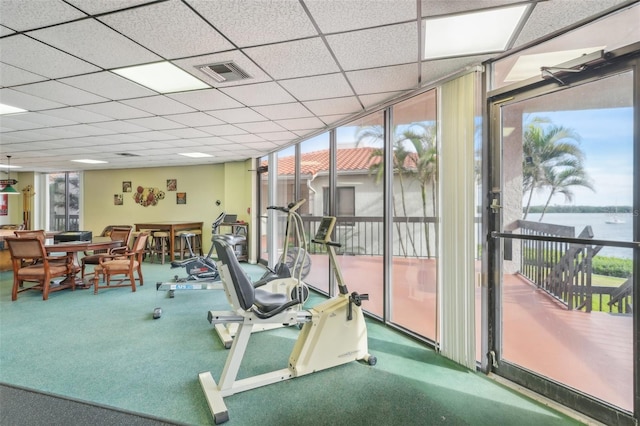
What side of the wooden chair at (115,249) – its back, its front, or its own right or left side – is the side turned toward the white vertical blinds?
left

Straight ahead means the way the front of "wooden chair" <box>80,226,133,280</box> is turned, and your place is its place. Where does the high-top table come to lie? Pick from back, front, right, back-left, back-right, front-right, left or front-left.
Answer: back

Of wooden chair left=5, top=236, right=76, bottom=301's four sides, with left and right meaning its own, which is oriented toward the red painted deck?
right

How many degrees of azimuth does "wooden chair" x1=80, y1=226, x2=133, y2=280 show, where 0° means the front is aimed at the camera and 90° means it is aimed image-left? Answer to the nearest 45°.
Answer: approximately 45°

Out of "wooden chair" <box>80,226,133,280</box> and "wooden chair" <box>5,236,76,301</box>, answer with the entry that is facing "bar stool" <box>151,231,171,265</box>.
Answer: "wooden chair" <box>5,236,76,301</box>

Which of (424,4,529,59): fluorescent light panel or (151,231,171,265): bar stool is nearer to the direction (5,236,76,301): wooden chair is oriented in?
the bar stool

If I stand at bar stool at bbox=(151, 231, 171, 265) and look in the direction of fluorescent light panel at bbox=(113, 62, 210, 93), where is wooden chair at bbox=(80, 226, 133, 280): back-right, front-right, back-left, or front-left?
front-right

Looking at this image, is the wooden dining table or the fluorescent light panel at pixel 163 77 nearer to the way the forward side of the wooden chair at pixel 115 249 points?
the wooden dining table

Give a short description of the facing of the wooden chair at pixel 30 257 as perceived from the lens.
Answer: facing away from the viewer and to the right of the viewer

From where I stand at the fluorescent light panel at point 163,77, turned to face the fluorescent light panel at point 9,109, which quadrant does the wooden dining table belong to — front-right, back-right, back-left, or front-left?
front-right
